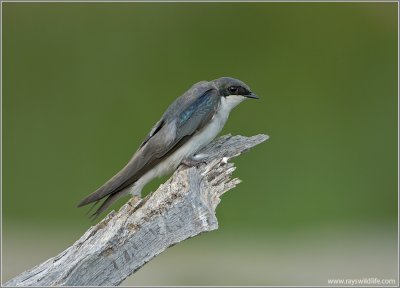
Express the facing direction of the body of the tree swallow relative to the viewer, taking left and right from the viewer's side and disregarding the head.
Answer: facing to the right of the viewer
